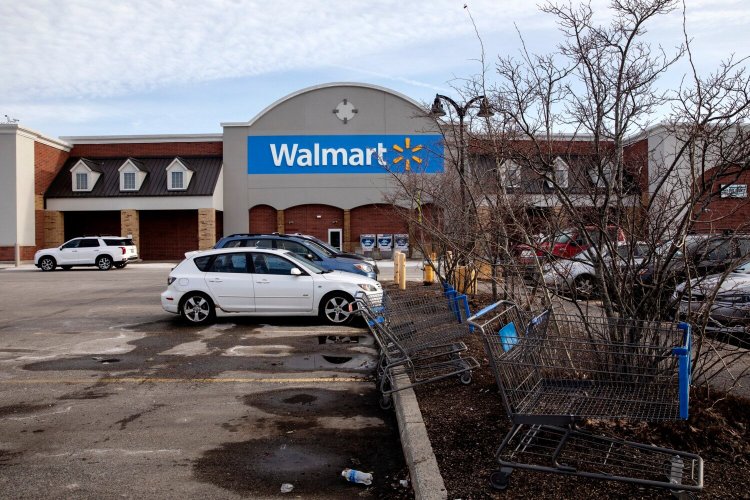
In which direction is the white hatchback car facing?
to the viewer's right

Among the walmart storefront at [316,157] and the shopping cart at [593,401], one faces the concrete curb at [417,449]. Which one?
the walmart storefront

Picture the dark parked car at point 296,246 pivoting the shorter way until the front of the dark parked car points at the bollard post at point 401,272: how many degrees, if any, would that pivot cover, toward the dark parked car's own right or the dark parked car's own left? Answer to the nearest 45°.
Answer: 0° — it already faces it

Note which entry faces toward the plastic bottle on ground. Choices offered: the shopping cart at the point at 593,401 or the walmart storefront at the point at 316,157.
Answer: the walmart storefront

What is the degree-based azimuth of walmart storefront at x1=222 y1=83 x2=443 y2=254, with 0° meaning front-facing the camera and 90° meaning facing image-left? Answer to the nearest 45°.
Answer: approximately 0°

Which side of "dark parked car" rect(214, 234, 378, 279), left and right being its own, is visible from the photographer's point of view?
right

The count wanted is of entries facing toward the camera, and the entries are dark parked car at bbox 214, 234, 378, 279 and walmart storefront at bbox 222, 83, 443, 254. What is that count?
1

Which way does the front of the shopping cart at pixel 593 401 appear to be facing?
to the viewer's right

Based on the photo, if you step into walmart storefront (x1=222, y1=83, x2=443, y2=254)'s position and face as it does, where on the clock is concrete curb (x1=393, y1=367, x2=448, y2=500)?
The concrete curb is roughly at 12 o'clock from the walmart storefront.
